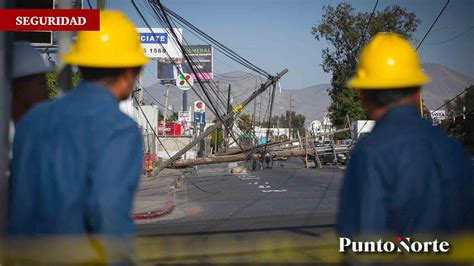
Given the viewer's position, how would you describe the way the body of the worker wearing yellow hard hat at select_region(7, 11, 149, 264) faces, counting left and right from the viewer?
facing away from the viewer and to the right of the viewer

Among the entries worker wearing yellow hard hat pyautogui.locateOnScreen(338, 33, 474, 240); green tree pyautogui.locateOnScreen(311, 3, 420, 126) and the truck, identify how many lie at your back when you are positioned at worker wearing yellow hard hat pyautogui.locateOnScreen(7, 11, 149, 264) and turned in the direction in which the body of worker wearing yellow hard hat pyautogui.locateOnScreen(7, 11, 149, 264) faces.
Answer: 0

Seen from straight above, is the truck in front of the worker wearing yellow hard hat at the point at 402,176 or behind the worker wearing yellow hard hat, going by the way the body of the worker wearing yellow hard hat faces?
in front

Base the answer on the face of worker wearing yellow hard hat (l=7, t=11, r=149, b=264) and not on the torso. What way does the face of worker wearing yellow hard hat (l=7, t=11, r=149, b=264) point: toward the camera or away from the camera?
away from the camera

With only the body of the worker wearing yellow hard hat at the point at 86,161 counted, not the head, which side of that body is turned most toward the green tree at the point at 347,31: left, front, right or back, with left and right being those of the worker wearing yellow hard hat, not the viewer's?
front

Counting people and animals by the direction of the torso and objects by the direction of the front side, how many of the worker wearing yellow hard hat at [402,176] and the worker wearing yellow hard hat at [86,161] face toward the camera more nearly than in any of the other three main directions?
0

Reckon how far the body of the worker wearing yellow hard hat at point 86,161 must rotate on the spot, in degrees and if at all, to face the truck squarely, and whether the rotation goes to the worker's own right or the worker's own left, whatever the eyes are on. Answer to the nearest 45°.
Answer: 0° — they already face it

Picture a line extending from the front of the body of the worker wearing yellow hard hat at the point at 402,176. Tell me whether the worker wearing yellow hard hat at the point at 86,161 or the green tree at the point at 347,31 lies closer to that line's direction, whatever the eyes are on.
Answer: the green tree

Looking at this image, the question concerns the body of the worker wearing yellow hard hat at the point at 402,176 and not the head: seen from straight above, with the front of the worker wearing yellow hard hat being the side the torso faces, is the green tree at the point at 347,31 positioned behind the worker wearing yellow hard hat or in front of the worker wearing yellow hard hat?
in front

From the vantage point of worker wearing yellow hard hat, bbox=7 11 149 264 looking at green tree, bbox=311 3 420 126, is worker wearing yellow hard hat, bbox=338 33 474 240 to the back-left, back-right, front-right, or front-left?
front-right

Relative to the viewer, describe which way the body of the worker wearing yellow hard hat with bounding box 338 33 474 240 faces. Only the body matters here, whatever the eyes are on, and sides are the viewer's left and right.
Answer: facing away from the viewer and to the left of the viewer

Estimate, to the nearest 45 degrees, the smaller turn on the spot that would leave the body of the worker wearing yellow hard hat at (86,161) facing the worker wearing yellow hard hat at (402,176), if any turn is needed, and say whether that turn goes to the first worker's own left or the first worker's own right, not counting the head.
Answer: approximately 45° to the first worker's own right
